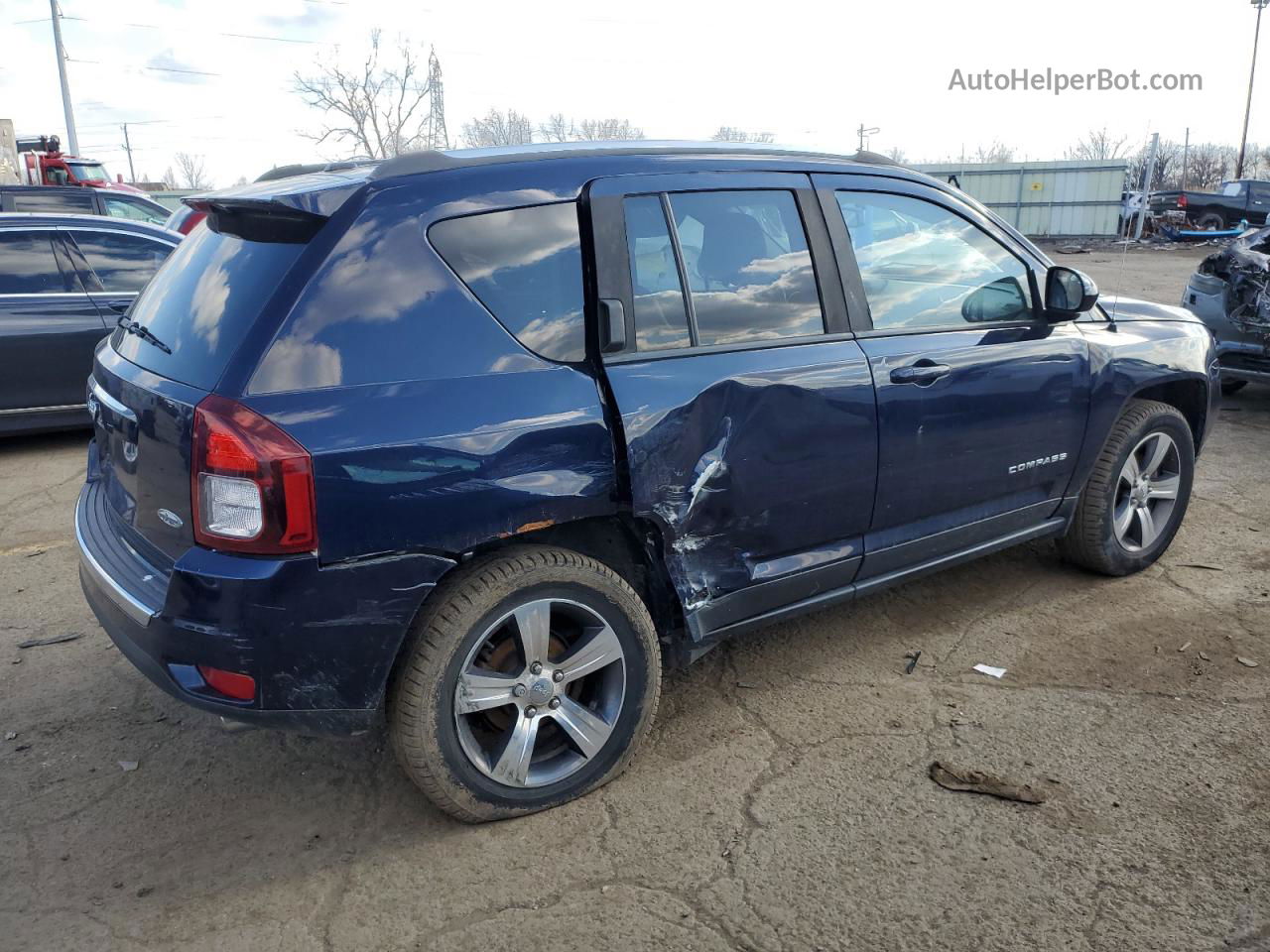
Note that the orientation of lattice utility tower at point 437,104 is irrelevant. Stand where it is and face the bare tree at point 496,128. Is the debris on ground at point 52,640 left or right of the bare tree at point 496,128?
right

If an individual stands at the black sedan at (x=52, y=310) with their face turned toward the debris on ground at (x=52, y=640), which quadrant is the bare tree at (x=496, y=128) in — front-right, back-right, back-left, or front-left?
back-left

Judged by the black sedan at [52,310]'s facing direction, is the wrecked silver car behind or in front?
in front

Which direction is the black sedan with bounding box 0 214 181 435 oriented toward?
to the viewer's right

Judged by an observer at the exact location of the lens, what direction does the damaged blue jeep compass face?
facing away from the viewer and to the right of the viewer

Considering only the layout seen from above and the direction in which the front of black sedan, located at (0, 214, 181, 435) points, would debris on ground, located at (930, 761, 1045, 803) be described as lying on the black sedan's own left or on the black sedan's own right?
on the black sedan's own right

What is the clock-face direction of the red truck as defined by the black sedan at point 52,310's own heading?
The red truck is roughly at 9 o'clock from the black sedan.

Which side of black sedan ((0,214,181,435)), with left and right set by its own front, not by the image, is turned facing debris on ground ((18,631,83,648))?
right

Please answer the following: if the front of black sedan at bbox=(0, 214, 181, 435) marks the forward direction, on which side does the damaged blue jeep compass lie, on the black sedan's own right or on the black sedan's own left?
on the black sedan's own right

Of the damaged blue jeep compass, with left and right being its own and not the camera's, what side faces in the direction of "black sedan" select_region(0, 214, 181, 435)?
left

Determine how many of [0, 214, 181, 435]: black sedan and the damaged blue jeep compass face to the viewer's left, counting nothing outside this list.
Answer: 0

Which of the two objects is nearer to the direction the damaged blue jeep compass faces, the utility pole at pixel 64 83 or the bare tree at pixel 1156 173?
the bare tree
